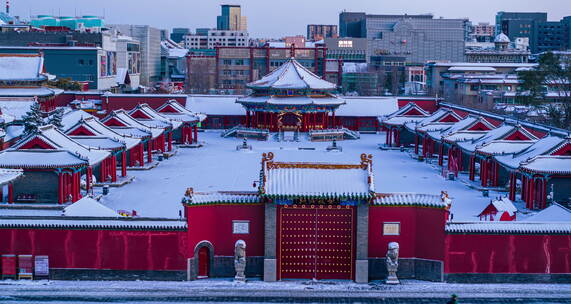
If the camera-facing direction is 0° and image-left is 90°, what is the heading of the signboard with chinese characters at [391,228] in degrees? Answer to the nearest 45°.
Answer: approximately 0°

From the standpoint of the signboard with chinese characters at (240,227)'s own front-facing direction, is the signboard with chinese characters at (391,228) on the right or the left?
on its left

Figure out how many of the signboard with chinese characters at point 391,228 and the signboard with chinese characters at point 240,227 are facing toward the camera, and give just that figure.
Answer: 2

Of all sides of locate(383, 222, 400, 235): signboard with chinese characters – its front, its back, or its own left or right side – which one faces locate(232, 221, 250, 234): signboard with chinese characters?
right

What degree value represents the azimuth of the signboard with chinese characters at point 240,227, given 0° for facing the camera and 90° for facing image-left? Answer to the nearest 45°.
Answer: approximately 0°
